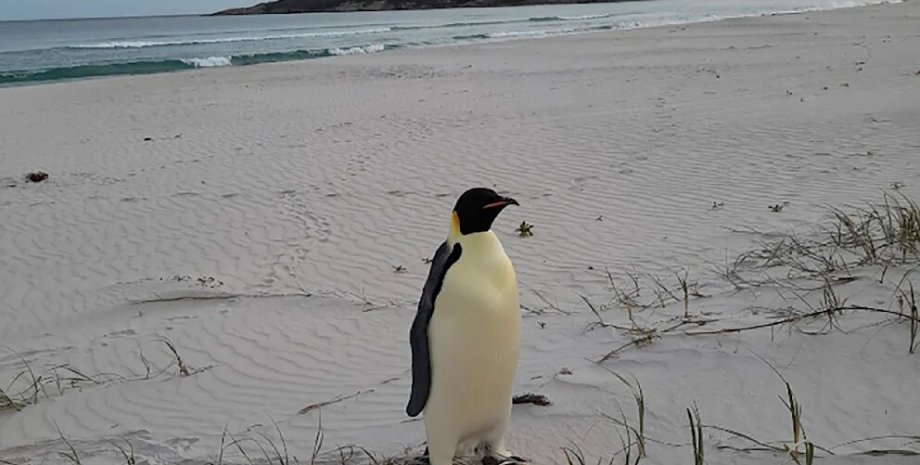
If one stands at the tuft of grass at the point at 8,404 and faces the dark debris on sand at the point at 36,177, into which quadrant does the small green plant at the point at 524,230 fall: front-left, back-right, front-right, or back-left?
front-right

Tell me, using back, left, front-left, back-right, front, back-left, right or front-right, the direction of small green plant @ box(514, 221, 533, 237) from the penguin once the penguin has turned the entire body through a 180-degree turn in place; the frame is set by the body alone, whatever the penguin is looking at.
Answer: front-right

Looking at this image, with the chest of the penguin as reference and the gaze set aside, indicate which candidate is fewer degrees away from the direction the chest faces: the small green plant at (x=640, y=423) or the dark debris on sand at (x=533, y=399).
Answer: the small green plant

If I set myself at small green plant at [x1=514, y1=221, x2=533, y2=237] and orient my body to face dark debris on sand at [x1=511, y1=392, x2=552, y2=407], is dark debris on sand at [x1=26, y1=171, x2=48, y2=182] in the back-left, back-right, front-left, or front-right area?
back-right

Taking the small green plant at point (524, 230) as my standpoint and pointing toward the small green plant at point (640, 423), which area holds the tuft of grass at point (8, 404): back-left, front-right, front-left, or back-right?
front-right

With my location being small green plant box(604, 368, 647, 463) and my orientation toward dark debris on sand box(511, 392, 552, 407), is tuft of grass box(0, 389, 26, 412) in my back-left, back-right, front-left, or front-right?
front-left

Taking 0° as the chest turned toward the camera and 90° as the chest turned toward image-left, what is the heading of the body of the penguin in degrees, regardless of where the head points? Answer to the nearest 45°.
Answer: approximately 315°

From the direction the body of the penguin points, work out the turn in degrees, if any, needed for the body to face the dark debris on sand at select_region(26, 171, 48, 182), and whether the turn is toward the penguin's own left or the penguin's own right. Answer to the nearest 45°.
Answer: approximately 180°

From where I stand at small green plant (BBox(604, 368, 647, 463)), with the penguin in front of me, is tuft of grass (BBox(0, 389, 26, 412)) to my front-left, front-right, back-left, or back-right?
front-right

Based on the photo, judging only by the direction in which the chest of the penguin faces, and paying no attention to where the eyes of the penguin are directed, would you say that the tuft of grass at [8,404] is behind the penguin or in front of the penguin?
behind

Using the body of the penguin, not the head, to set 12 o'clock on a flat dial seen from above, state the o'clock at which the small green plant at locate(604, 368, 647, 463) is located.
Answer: The small green plant is roughly at 10 o'clock from the penguin.
